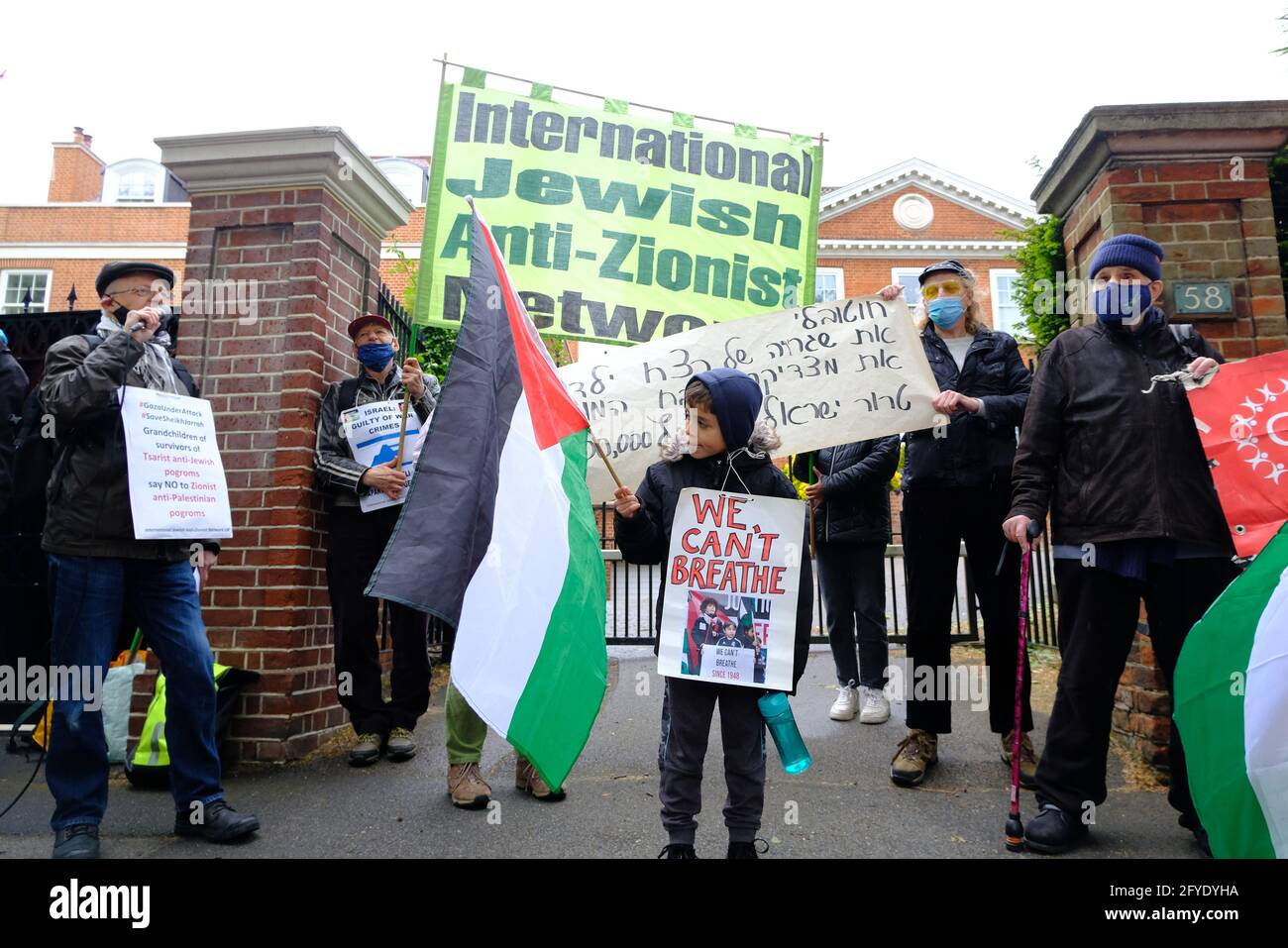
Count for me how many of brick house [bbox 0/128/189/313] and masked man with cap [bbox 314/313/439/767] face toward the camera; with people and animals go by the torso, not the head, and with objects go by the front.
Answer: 2

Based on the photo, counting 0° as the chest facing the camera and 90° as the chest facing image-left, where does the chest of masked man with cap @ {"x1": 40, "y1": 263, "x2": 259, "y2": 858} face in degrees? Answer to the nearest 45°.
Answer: approximately 315°

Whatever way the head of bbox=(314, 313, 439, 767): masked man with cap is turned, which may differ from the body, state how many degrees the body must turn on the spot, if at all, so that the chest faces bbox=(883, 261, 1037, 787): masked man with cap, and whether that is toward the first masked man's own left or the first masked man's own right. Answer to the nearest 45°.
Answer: approximately 45° to the first masked man's own left

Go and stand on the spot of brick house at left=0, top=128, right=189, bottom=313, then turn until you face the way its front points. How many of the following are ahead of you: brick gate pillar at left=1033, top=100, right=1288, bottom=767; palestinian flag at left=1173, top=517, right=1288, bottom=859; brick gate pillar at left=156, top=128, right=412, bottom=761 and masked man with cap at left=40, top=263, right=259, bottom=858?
4

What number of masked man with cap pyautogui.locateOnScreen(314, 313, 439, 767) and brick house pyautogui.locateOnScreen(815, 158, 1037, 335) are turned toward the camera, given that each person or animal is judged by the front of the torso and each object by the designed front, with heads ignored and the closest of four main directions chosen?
2

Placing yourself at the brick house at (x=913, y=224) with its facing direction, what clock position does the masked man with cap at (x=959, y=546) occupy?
The masked man with cap is roughly at 12 o'clock from the brick house.

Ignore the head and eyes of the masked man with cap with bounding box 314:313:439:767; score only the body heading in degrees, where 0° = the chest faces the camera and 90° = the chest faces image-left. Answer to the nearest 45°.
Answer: approximately 0°

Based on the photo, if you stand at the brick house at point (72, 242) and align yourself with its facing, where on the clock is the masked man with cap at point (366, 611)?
The masked man with cap is roughly at 12 o'clock from the brick house.
